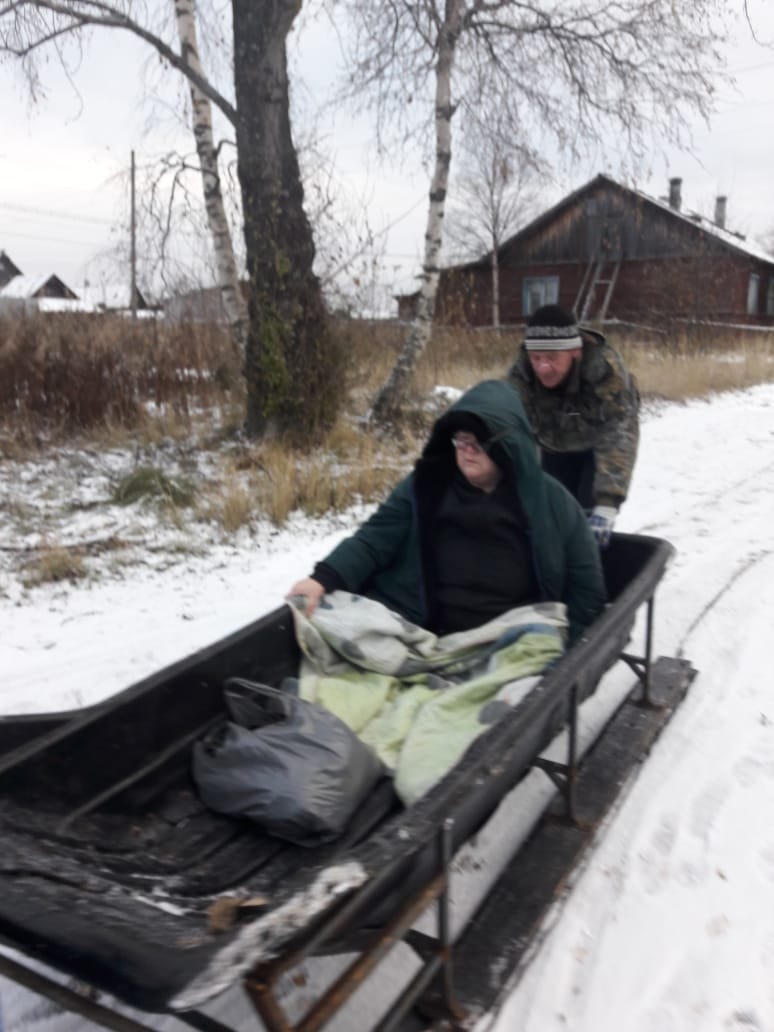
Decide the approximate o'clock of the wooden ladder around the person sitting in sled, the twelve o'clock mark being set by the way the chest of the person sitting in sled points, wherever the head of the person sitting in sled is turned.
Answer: The wooden ladder is roughly at 5 o'clock from the person sitting in sled.

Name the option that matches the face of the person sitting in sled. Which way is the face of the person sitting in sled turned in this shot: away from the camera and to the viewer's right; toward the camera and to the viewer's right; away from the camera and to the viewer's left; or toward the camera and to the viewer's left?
toward the camera and to the viewer's left

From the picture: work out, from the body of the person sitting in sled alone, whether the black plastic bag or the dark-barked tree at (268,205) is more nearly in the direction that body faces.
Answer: the black plastic bag

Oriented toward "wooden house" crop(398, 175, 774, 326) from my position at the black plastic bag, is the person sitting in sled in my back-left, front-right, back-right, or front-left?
front-right

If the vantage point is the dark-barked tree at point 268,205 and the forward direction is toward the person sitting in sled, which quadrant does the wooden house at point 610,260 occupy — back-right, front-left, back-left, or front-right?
back-left

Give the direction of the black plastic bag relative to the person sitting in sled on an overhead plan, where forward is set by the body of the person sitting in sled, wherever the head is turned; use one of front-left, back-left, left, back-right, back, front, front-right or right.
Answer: front

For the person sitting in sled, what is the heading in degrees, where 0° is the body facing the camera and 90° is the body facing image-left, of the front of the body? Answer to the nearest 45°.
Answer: approximately 45°

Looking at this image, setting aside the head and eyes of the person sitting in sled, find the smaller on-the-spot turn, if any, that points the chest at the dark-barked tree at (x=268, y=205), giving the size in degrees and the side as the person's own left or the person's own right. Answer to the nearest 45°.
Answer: approximately 135° to the person's own right

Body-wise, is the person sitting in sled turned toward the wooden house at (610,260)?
no
